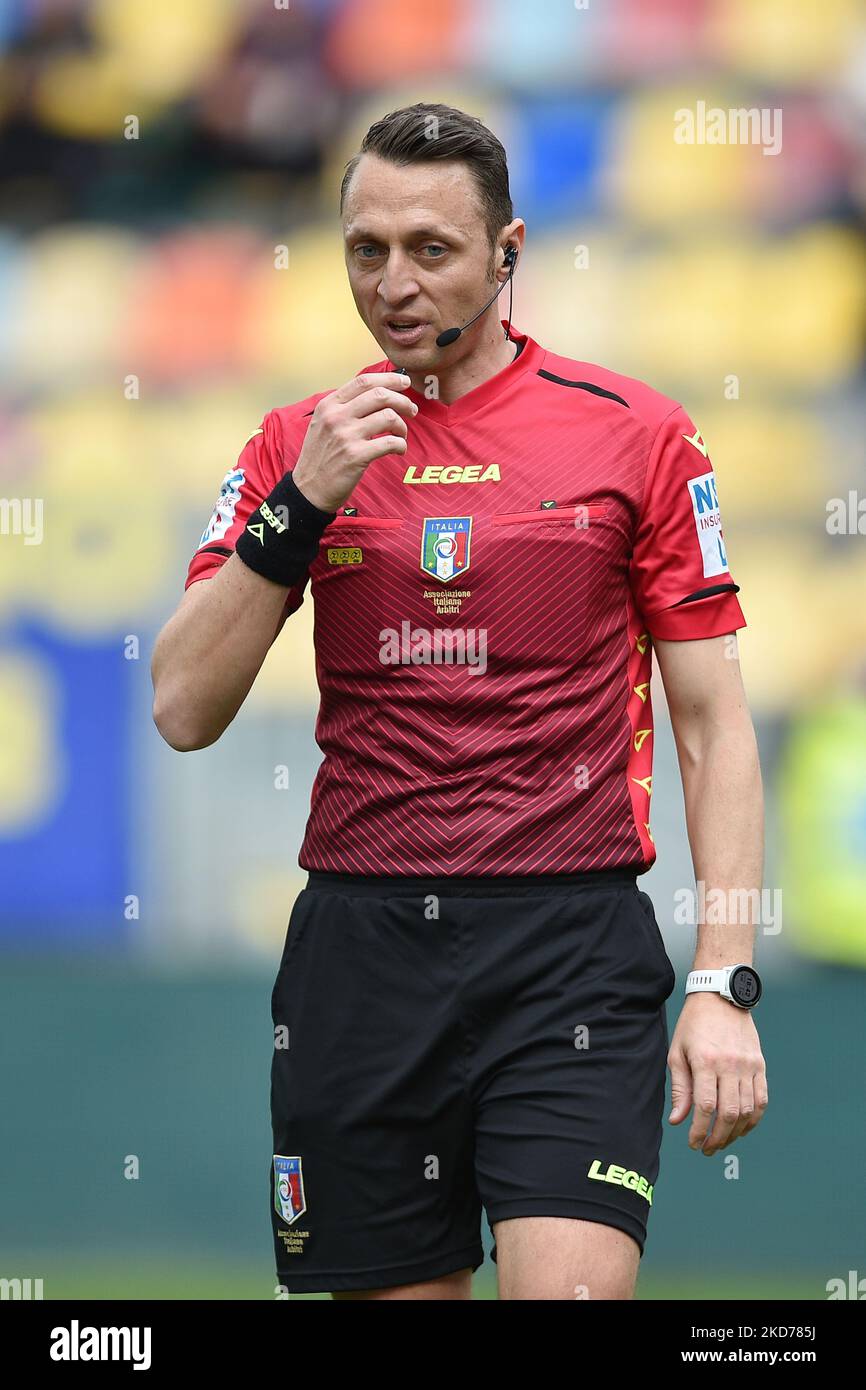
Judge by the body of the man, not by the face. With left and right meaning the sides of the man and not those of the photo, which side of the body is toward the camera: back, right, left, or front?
front
